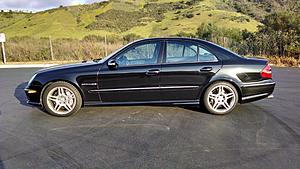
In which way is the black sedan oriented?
to the viewer's left
